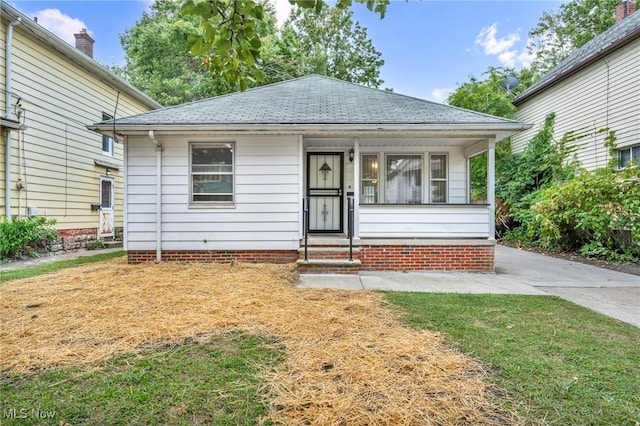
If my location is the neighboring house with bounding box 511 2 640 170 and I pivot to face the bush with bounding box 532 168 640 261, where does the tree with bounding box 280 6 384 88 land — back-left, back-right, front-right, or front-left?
back-right

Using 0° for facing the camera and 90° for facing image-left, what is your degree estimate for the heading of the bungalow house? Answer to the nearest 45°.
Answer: approximately 0°

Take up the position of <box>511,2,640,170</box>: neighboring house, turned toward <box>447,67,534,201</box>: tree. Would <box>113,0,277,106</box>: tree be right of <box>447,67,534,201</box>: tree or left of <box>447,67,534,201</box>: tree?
left

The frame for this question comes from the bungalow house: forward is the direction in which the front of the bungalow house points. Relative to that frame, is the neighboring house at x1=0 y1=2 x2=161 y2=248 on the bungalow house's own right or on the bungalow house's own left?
on the bungalow house's own right

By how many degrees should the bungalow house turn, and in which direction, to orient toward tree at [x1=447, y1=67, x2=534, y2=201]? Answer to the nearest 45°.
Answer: approximately 135° to its left

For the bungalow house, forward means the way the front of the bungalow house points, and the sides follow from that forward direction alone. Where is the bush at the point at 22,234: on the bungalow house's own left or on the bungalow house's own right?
on the bungalow house's own right

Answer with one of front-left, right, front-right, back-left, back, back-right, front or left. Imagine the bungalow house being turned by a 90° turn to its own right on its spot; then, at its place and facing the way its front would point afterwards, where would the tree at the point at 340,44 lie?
right

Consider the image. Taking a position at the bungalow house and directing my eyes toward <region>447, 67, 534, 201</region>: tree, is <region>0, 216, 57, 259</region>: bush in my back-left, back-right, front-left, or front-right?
back-left

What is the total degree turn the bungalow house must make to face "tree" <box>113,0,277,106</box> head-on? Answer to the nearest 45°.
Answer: approximately 135° to its right

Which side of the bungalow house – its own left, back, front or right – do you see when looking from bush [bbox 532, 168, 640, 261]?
left

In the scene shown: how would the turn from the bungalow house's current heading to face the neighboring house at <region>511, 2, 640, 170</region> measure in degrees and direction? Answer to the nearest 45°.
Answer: approximately 90° to its left
